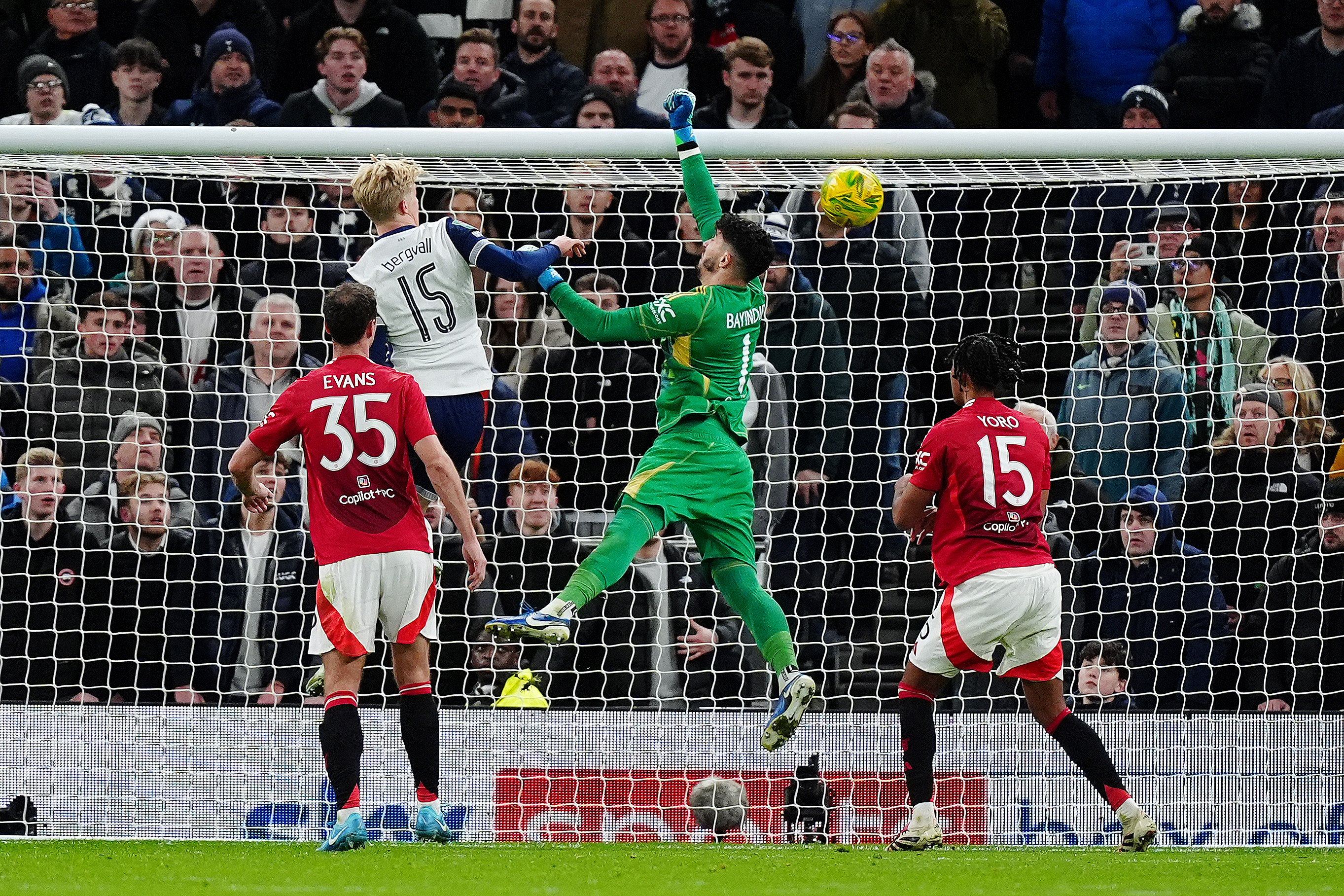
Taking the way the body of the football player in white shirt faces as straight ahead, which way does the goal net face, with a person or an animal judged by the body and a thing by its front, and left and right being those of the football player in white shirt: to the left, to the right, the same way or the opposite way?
the opposite way

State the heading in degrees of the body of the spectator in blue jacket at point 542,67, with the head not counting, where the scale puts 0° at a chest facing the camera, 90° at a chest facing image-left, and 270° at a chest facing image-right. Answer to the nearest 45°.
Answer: approximately 0°

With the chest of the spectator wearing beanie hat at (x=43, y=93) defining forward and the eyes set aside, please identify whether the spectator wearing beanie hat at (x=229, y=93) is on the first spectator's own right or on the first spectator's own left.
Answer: on the first spectator's own left

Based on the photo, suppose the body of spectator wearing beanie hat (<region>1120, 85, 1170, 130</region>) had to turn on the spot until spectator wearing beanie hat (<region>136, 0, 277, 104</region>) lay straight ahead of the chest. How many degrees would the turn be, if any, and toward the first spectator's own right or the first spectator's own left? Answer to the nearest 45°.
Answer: approximately 90° to the first spectator's own right

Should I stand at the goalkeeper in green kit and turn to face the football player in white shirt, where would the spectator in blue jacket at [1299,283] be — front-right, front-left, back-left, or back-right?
back-right

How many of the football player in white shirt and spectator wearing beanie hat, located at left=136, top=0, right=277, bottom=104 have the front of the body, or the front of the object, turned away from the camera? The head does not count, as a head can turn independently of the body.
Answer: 1

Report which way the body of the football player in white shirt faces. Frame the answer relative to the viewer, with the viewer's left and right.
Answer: facing away from the viewer

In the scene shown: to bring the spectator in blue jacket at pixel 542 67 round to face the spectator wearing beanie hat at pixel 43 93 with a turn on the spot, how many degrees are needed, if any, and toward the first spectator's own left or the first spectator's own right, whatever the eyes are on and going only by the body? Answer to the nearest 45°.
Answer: approximately 90° to the first spectator's own right

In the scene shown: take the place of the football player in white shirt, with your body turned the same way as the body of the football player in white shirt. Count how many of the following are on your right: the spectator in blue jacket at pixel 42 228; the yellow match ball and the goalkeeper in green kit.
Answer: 2

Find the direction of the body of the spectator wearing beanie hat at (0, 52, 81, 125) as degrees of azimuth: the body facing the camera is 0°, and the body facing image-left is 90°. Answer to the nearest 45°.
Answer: approximately 0°
